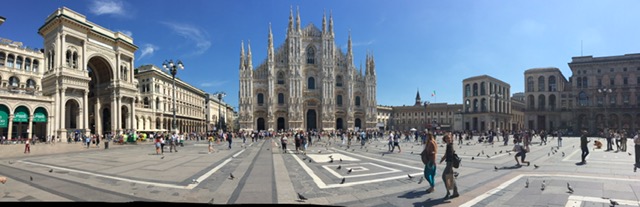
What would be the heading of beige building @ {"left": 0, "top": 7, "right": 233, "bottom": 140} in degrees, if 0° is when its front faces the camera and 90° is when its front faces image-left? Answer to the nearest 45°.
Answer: approximately 315°
